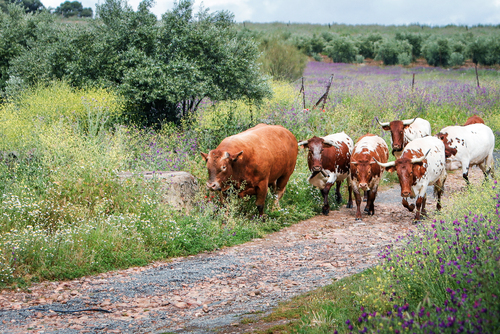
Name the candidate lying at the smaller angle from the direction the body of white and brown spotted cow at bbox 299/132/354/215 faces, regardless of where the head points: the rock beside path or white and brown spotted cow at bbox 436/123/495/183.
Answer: the rock beside path

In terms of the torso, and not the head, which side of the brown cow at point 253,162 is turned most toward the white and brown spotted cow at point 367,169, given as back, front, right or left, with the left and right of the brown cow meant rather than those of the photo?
back

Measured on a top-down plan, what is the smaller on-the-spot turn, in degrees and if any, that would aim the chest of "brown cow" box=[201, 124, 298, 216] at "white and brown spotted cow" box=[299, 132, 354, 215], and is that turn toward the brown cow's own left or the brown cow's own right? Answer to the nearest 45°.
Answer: approximately 180°

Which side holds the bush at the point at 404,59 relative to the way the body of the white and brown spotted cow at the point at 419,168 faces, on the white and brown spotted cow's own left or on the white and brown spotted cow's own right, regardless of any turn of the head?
on the white and brown spotted cow's own right

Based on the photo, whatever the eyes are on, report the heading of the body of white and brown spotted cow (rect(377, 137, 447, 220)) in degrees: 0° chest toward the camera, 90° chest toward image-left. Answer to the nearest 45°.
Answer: approximately 45°

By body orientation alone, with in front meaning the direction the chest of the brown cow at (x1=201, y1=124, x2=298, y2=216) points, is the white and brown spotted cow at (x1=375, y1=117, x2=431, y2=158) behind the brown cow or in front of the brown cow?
behind
